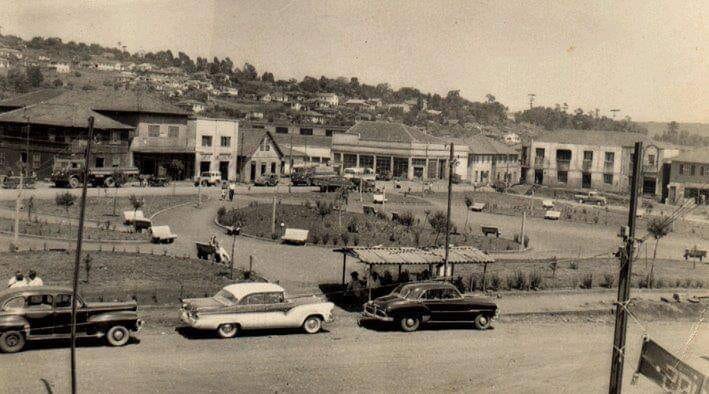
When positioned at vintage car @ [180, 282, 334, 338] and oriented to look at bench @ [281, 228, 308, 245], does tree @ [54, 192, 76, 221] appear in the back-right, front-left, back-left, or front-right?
front-left

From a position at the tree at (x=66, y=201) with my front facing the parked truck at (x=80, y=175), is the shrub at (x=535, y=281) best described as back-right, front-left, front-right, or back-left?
back-right

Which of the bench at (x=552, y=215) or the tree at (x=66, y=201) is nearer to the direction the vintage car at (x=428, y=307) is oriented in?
the bench

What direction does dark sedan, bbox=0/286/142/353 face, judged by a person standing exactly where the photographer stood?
facing to the right of the viewer

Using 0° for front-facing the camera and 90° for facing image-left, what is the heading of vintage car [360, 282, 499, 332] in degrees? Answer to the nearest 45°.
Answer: approximately 225°
